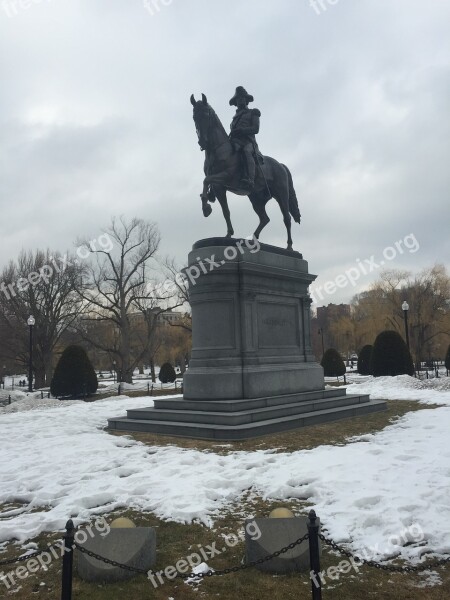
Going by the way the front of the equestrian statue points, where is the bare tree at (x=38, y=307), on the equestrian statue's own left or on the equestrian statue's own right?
on the equestrian statue's own right

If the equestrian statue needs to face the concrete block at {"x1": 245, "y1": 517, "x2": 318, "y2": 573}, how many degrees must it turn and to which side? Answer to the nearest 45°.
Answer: approximately 45° to its left

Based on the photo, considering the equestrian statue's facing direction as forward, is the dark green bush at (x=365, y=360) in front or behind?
behind

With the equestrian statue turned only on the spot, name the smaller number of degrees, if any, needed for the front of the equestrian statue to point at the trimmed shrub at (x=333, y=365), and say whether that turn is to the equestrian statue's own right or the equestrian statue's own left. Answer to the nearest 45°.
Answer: approximately 135° to the equestrian statue's own right

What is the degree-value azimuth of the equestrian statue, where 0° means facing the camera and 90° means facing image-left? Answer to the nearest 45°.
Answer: approximately 45°

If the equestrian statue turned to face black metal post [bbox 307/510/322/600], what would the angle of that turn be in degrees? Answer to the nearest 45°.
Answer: approximately 45° to its left

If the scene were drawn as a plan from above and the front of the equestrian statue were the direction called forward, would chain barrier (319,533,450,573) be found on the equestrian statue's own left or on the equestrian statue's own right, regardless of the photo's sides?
on the equestrian statue's own left

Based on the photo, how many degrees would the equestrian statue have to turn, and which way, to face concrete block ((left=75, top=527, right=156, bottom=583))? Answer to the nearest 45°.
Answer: approximately 45° to its left
